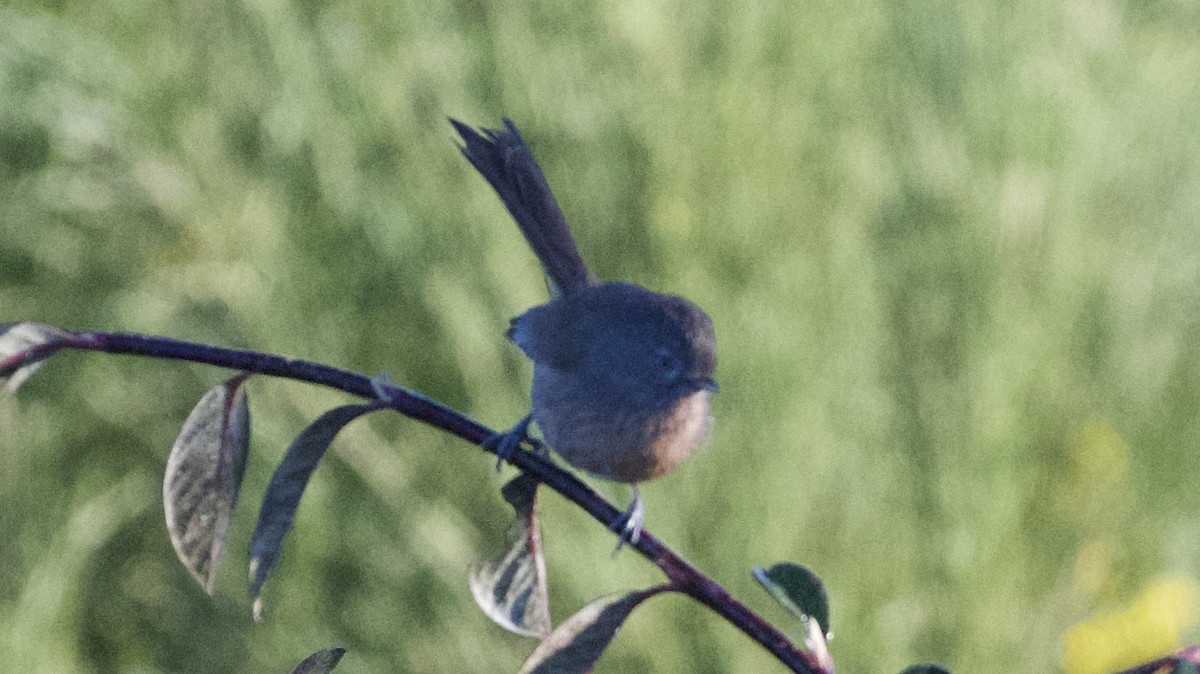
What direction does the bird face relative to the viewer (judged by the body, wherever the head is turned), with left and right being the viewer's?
facing the viewer and to the right of the viewer

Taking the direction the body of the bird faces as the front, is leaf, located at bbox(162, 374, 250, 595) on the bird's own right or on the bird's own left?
on the bird's own right

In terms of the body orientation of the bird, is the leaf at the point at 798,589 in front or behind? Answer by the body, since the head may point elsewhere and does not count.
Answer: in front
